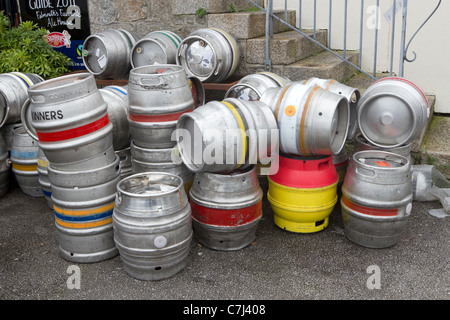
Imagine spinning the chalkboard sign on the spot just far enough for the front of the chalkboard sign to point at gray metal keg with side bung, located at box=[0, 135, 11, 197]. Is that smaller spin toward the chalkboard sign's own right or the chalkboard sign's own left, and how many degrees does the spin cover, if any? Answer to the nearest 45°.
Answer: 0° — it already faces it

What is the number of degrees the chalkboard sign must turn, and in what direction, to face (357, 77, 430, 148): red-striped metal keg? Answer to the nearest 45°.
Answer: approximately 45° to its left

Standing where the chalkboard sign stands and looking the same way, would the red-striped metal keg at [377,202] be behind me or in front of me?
in front

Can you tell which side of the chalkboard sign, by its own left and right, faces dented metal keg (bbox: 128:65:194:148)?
front

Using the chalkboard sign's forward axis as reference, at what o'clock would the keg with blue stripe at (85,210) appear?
The keg with blue stripe is roughly at 12 o'clock from the chalkboard sign.

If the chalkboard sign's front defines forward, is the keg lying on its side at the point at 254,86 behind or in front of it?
in front

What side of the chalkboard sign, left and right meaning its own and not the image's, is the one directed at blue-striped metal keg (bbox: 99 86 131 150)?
front

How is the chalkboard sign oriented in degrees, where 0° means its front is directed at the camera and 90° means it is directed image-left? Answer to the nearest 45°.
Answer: approximately 0°
